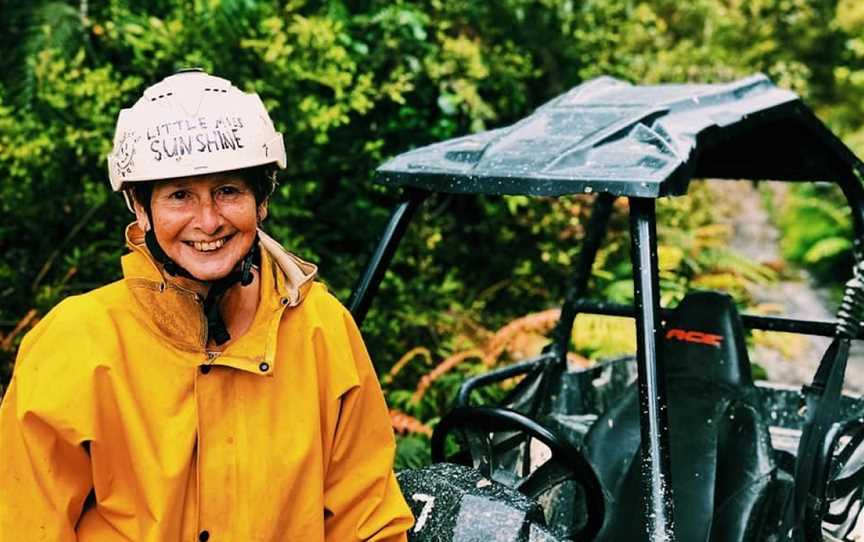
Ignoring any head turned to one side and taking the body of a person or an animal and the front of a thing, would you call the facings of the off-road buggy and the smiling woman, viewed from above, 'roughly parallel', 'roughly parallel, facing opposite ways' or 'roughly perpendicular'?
roughly perpendicular

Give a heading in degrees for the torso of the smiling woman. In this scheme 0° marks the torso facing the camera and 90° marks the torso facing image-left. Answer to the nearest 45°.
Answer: approximately 0°

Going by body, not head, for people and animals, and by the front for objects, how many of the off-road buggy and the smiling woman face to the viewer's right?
0

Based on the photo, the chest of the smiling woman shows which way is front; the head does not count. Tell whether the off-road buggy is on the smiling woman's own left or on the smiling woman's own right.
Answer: on the smiling woman's own left

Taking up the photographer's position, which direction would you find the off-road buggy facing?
facing the viewer and to the left of the viewer

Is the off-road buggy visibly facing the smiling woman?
yes
